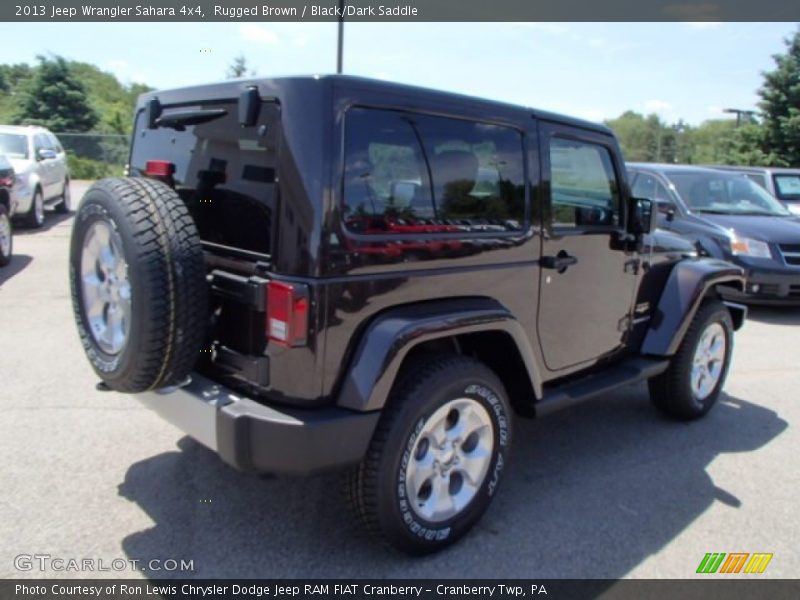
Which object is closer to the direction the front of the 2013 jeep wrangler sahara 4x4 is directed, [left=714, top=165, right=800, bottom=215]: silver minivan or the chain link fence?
the silver minivan

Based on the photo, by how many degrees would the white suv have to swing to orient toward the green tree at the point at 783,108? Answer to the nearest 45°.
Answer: approximately 135° to its left

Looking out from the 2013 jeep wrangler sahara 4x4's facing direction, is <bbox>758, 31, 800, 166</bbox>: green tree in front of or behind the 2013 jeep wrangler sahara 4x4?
in front

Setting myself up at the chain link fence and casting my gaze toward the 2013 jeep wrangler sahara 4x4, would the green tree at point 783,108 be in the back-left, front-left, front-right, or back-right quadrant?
front-left

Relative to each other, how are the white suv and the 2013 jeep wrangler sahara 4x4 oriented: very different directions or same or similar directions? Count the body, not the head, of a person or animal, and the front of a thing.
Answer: very different directions

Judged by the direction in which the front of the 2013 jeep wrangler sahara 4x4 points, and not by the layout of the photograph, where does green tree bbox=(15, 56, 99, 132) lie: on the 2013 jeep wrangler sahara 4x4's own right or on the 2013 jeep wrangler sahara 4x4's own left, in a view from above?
on the 2013 jeep wrangler sahara 4x4's own left

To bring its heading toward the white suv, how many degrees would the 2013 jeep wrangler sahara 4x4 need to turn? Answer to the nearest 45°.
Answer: approximately 90° to its left

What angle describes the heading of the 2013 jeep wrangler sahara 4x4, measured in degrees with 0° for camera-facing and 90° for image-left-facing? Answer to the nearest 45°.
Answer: approximately 225°

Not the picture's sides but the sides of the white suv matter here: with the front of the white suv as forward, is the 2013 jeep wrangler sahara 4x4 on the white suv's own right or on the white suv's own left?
on the white suv's own left

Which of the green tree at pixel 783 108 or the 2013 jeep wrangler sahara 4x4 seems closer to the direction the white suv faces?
the 2013 jeep wrangler sahara 4x4
